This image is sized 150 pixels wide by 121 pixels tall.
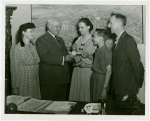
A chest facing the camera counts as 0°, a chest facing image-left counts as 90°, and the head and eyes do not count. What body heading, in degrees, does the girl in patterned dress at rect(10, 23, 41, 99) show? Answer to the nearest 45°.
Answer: approximately 315°

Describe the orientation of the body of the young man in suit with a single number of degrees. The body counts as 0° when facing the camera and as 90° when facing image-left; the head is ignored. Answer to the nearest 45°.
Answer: approximately 90°

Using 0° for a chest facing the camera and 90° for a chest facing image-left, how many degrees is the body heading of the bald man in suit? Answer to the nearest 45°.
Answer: approximately 315°

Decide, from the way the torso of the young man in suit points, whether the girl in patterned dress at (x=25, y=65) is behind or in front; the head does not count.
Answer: in front

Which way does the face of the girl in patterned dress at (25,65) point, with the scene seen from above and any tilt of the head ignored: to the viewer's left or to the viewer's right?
to the viewer's right

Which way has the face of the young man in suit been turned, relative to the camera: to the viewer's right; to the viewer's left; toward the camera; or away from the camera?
to the viewer's left

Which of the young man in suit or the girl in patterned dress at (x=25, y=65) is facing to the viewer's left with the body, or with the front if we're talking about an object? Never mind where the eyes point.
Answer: the young man in suit

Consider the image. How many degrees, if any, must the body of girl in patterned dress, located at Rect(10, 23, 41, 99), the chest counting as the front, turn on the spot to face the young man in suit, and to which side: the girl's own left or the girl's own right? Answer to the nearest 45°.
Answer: approximately 45° to the girl's own left
